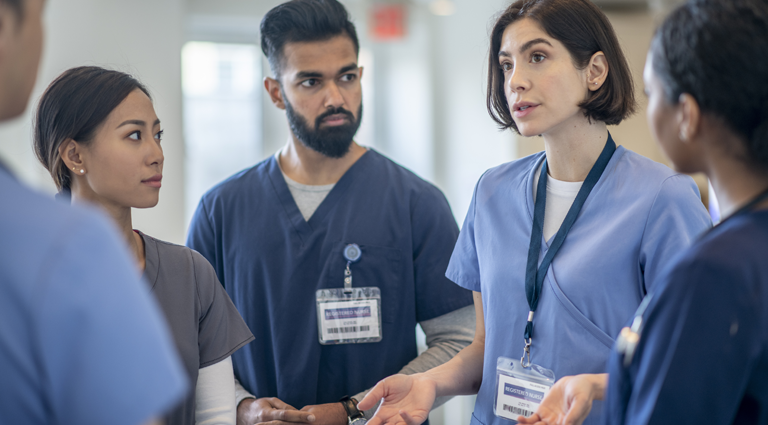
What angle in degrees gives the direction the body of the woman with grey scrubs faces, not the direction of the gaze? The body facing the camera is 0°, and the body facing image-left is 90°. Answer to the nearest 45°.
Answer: approximately 315°

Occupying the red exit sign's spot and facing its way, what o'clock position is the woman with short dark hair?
The woman with short dark hair is roughly at 12 o'clock from the red exit sign.

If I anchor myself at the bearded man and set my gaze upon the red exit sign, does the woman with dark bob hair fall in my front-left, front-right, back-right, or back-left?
back-right

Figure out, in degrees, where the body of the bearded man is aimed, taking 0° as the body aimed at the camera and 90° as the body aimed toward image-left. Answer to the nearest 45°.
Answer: approximately 0°

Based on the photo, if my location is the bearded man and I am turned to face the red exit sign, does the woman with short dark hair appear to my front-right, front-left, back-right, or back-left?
back-right

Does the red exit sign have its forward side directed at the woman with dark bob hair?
yes

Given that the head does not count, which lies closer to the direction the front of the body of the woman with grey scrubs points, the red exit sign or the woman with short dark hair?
the woman with short dark hair

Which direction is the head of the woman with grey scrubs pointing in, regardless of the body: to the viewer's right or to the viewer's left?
to the viewer's right

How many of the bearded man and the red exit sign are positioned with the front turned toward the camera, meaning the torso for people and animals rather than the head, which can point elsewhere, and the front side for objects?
2

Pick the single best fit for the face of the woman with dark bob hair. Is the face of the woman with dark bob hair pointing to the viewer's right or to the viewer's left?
to the viewer's left
